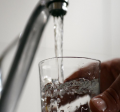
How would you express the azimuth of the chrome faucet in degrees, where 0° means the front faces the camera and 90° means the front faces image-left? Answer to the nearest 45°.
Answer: approximately 270°
